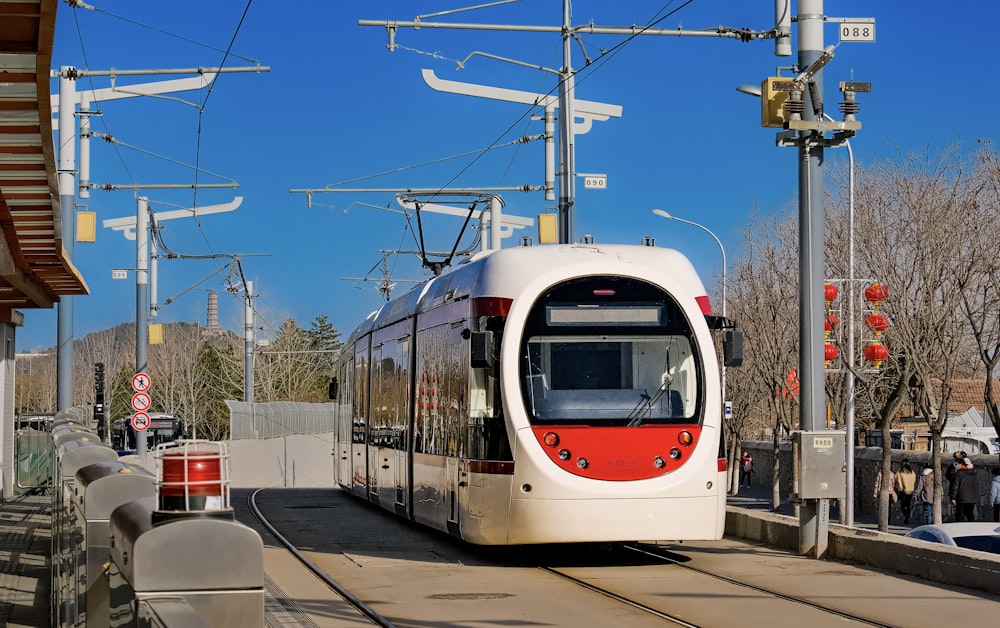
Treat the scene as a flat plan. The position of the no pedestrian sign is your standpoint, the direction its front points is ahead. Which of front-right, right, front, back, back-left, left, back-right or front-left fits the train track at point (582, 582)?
front

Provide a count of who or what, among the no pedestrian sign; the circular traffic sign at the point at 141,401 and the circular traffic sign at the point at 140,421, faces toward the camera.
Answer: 3

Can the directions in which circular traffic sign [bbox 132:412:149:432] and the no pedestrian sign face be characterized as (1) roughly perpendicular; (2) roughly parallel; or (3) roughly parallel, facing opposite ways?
roughly parallel

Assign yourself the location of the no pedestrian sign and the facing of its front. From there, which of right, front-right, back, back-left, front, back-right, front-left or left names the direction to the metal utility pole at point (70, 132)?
front

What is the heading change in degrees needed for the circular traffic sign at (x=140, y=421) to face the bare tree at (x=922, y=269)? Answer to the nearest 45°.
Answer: approximately 45° to its left

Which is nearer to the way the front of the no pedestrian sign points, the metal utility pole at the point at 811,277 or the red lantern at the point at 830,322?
the metal utility pole

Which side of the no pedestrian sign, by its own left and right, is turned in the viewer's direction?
front
